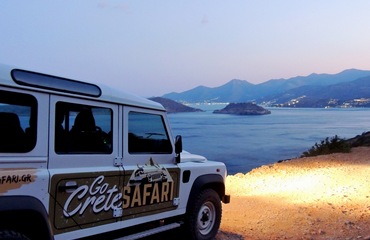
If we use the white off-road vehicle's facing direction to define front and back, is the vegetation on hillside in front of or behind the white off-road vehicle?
in front

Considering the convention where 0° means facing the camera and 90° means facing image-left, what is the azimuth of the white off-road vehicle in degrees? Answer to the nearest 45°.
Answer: approximately 225°
